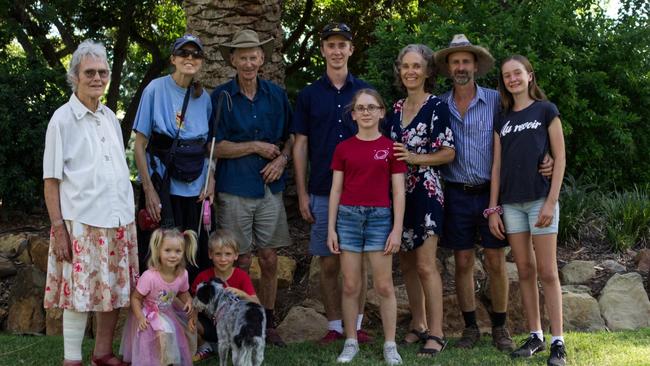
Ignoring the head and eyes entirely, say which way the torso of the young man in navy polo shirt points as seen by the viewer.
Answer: toward the camera

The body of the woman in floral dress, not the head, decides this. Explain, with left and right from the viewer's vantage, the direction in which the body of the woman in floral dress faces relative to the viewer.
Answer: facing the viewer and to the left of the viewer

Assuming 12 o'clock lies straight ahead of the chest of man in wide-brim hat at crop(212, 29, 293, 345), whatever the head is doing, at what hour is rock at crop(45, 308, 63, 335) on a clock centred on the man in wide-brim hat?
The rock is roughly at 4 o'clock from the man in wide-brim hat.

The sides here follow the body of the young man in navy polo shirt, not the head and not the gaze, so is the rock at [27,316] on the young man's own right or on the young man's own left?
on the young man's own right

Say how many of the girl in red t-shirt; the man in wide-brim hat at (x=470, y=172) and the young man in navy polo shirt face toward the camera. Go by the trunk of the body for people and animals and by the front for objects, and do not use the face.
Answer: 3

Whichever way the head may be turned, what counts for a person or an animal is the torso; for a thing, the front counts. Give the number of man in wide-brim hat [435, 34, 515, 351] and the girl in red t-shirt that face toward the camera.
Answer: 2

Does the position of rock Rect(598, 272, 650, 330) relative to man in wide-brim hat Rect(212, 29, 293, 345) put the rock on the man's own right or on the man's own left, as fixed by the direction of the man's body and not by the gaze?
on the man's own left

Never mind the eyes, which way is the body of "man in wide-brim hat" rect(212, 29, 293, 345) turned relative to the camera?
toward the camera

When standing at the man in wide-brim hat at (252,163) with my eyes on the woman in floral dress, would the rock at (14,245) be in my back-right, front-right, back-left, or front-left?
back-left

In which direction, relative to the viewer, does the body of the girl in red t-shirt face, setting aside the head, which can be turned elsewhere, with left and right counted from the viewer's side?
facing the viewer

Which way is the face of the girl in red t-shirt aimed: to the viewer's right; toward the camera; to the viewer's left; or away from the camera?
toward the camera

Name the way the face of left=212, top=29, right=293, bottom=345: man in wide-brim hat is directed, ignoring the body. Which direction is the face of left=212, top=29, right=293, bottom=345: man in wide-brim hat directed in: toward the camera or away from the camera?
toward the camera

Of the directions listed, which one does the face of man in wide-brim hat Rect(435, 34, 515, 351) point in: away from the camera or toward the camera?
toward the camera
